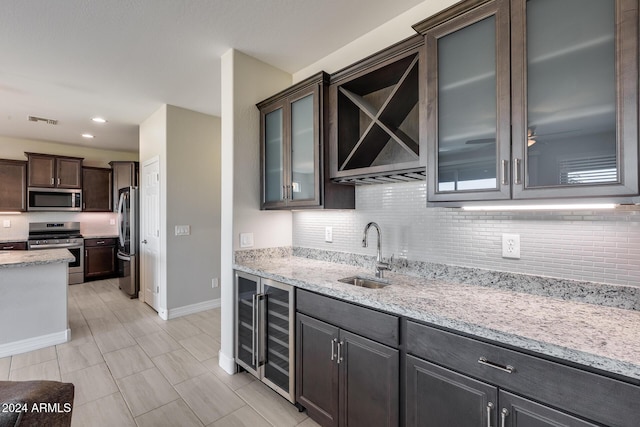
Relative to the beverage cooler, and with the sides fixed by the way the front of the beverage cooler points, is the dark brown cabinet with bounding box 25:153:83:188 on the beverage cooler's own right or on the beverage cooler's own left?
on the beverage cooler's own right

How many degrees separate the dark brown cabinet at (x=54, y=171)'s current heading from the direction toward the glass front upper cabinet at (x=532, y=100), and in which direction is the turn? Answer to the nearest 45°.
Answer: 0° — it already faces it

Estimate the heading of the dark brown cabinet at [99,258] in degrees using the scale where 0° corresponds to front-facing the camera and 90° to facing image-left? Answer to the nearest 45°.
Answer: approximately 0°

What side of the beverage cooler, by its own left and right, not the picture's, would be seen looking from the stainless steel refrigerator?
right

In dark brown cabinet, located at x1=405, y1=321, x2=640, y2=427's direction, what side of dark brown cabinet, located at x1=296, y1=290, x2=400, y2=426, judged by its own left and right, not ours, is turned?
left

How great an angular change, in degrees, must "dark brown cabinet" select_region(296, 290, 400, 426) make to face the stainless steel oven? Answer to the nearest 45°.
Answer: approximately 90° to its right

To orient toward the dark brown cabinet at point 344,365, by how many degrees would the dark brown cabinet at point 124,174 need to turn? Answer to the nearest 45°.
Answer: approximately 90° to its left

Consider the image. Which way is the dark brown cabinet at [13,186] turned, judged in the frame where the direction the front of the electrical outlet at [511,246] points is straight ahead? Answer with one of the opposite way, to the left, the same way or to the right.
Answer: to the left

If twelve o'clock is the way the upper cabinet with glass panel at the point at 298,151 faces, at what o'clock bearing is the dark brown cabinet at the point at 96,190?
The dark brown cabinet is roughly at 3 o'clock from the upper cabinet with glass panel.
